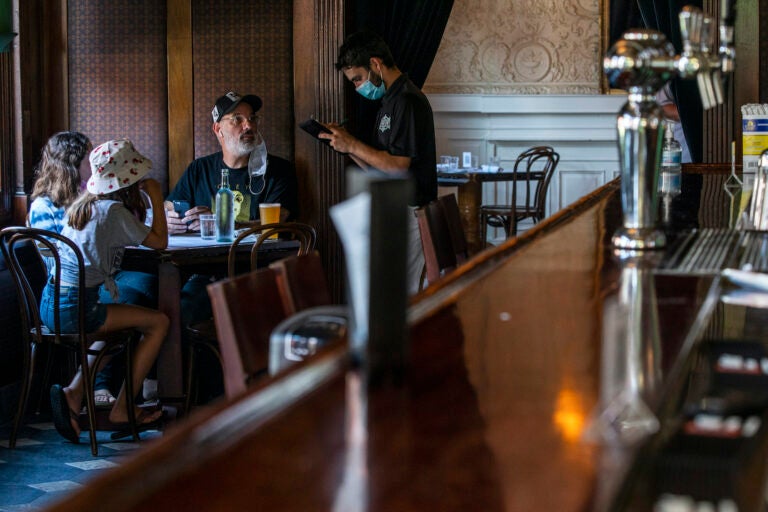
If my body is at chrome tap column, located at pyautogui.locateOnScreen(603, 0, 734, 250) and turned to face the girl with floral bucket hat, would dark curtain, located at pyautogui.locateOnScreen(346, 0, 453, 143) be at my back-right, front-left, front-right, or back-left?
front-right

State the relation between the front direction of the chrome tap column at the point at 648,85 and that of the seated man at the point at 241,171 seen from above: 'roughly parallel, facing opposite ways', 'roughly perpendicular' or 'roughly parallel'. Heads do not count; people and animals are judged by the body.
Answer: roughly perpendicular

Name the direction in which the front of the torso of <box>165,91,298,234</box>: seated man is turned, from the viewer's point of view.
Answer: toward the camera

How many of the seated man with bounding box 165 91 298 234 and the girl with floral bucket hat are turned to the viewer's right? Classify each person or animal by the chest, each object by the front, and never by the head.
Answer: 1

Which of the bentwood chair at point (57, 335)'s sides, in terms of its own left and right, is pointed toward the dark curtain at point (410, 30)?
front

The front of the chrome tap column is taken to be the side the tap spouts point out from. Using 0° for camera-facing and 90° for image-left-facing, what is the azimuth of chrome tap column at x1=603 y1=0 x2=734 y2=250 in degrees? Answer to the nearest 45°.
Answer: approximately 270°

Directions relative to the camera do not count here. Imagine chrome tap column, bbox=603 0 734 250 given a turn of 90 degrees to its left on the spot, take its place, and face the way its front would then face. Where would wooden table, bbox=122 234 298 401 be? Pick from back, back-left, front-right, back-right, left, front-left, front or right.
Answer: front-left

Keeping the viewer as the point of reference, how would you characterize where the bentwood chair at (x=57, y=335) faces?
facing away from the viewer and to the right of the viewer

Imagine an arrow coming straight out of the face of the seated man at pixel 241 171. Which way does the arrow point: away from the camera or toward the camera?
toward the camera

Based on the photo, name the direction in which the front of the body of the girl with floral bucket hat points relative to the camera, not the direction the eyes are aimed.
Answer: to the viewer's right

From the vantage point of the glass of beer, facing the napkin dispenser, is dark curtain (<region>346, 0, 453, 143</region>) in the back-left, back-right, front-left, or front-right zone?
back-left
